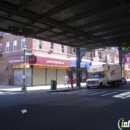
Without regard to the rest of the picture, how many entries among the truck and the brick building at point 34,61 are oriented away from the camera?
0

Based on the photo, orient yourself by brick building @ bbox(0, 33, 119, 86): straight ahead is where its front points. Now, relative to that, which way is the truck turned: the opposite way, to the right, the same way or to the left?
to the right

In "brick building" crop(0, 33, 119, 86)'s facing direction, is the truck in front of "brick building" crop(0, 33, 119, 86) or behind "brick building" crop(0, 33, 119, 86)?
in front

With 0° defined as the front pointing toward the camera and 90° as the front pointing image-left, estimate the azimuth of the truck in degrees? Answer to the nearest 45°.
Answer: approximately 45°

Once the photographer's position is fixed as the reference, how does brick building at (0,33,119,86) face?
facing the viewer and to the right of the viewer

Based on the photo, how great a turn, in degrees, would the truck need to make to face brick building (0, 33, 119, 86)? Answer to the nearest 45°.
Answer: approximately 45° to its right
